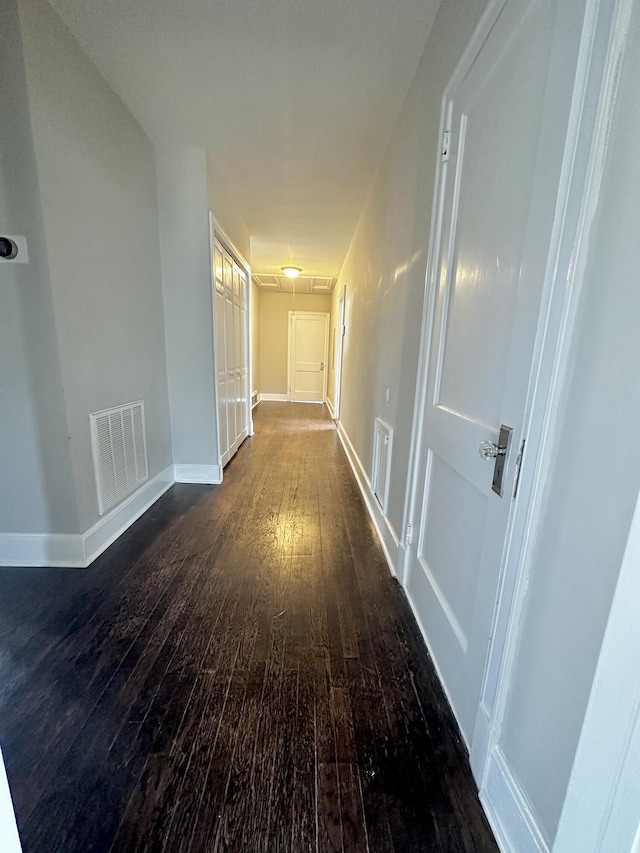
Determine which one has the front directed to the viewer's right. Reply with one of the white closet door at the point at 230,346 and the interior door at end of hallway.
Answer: the white closet door

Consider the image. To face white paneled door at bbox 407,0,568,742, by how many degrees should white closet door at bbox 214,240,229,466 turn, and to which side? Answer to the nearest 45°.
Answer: approximately 90° to its right

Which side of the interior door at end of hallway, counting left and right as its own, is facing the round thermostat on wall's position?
front

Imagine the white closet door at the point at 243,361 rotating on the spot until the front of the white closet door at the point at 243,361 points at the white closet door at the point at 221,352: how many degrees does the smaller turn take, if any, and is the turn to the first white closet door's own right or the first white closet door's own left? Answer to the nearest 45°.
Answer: approximately 90° to the first white closet door's own right

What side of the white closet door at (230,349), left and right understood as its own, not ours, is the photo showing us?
right

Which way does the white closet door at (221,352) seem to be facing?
to the viewer's right

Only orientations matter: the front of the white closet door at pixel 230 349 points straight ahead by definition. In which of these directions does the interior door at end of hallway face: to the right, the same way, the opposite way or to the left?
to the right

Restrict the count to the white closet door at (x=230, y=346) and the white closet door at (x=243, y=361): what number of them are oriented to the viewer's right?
2

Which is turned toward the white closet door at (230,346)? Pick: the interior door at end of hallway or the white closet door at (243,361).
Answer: the interior door at end of hallway

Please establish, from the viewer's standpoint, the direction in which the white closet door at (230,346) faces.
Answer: facing to the right of the viewer

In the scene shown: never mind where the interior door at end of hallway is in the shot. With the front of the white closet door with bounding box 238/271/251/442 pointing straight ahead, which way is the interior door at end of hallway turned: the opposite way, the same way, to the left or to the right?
to the right

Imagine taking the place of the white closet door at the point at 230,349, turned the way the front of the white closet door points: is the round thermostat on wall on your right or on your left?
on your right

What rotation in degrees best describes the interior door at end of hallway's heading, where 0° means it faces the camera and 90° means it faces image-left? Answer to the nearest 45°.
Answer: approximately 0°

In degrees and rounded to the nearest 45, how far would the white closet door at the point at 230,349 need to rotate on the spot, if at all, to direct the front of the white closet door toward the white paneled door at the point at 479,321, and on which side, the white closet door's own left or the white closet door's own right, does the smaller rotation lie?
approximately 90° to the white closet door's own right

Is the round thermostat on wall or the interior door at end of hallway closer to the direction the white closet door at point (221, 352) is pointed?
the interior door at end of hallway

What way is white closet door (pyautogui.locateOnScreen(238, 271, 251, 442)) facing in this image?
to the viewer's right
